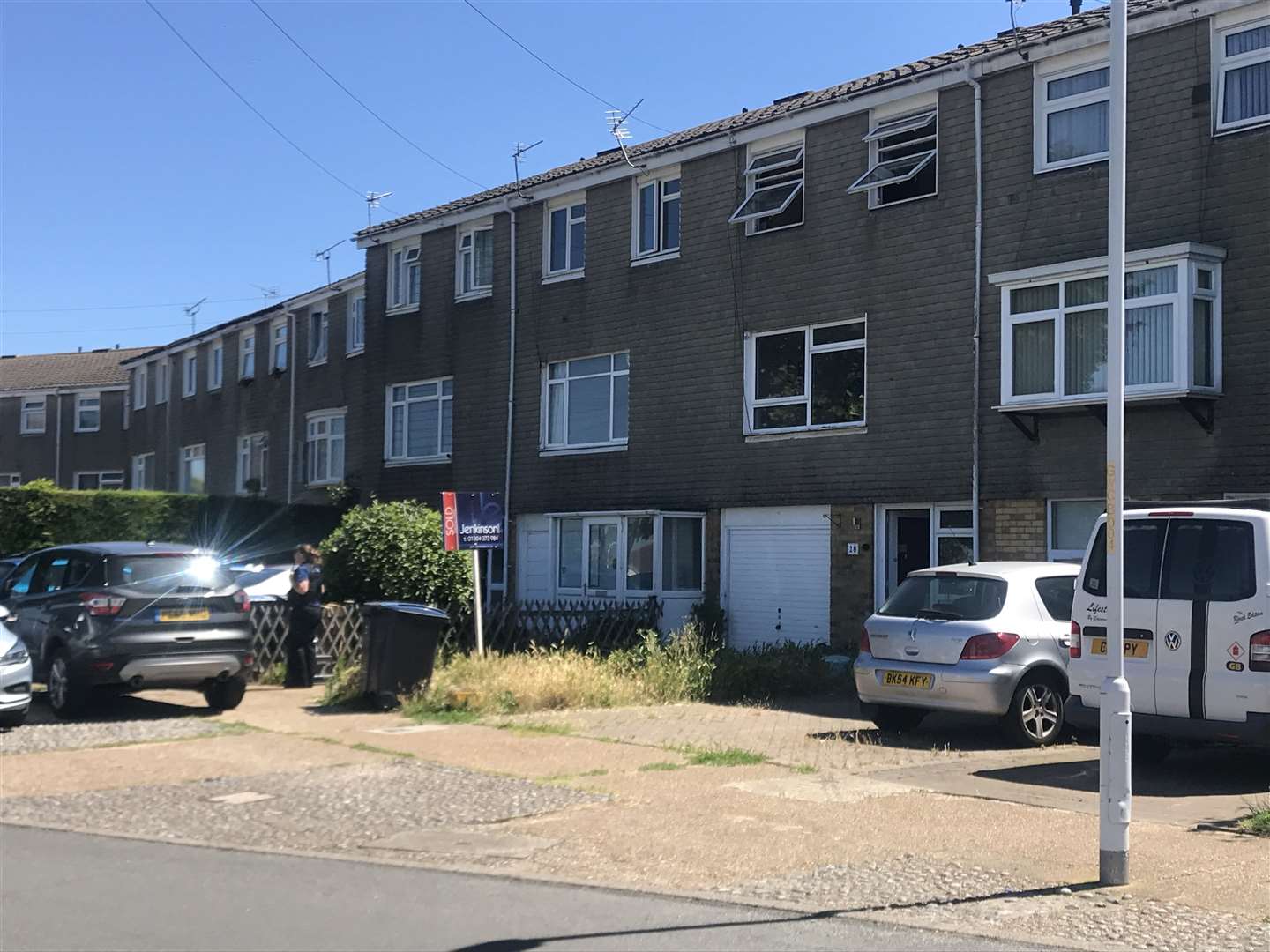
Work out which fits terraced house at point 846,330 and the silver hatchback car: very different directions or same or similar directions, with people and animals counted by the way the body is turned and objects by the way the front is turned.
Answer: very different directions

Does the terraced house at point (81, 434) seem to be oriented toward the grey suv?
yes

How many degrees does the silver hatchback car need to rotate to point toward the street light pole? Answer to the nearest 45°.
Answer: approximately 135° to its right

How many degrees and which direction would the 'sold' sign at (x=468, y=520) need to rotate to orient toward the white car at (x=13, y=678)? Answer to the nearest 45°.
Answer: approximately 45° to its right

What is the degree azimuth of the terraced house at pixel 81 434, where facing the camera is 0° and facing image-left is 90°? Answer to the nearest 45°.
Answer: approximately 0°

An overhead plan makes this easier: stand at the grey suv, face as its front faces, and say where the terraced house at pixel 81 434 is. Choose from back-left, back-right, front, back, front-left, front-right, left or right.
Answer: front-right

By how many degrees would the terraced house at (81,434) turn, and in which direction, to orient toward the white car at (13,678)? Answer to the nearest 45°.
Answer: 0° — it already faces it

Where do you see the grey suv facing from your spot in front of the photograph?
facing away from the viewer and to the left of the viewer

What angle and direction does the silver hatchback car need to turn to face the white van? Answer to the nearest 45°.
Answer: approximately 90° to its right

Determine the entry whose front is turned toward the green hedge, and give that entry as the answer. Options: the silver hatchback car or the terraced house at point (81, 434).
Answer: the terraced house

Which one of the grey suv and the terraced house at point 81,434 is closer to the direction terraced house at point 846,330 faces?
the grey suv

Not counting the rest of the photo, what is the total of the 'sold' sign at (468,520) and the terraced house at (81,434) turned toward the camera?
2
